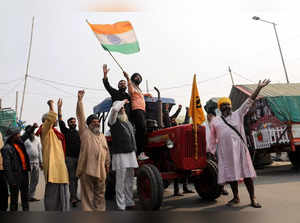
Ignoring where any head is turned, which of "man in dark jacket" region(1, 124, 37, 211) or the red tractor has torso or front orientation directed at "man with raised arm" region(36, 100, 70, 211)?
the man in dark jacket

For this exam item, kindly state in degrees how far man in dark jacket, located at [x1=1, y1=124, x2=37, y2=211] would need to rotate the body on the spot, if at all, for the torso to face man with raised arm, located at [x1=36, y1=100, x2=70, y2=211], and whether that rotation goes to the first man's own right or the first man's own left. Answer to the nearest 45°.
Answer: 0° — they already face them

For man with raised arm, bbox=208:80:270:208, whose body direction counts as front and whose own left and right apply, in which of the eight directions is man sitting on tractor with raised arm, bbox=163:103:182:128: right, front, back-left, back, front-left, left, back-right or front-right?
back-right

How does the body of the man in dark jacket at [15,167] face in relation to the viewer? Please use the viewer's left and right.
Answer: facing the viewer and to the right of the viewer

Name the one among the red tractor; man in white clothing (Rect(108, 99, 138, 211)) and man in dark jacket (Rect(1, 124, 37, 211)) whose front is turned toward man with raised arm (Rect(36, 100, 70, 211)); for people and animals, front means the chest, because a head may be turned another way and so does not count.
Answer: the man in dark jacket

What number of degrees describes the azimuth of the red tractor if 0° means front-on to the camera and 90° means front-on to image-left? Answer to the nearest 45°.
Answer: approximately 315°

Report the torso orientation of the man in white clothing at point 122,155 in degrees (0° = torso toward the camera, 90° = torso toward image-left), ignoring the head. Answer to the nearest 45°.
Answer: approximately 315°
